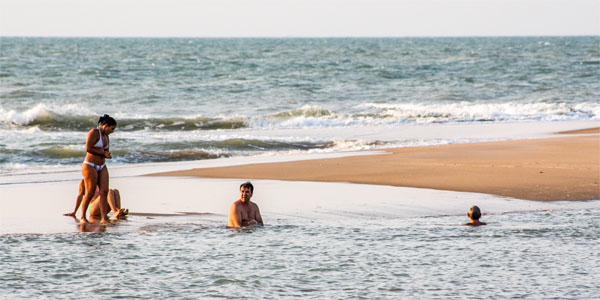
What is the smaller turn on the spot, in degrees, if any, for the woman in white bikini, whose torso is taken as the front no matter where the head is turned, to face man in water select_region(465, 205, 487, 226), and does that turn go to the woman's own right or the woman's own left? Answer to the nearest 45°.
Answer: approximately 45° to the woman's own left

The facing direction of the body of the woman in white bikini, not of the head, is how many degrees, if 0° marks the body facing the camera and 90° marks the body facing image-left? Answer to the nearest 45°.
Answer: approximately 315°

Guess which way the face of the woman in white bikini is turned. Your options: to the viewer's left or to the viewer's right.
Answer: to the viewer's right
